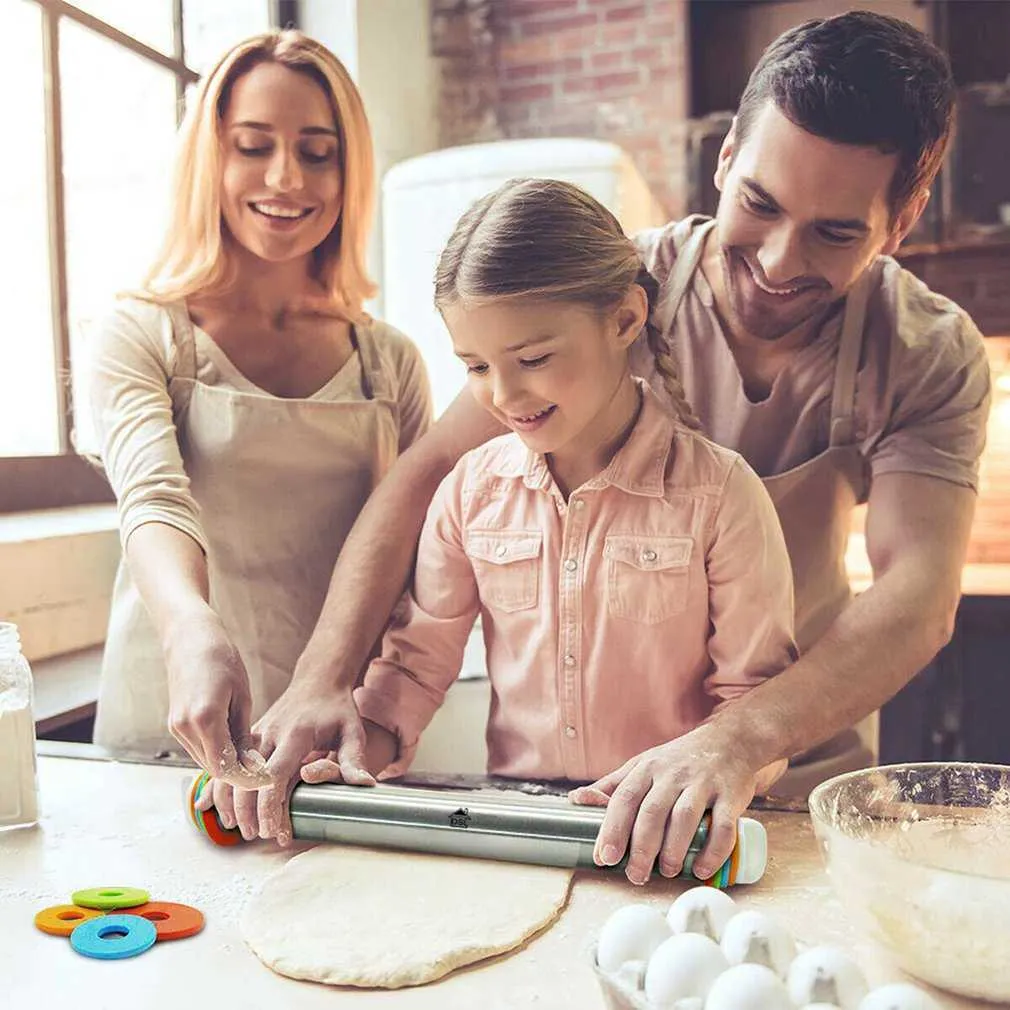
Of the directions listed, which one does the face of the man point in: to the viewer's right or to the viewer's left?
to the viewer's left

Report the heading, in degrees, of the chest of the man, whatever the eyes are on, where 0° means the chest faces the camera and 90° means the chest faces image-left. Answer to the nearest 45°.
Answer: approximately 45°
